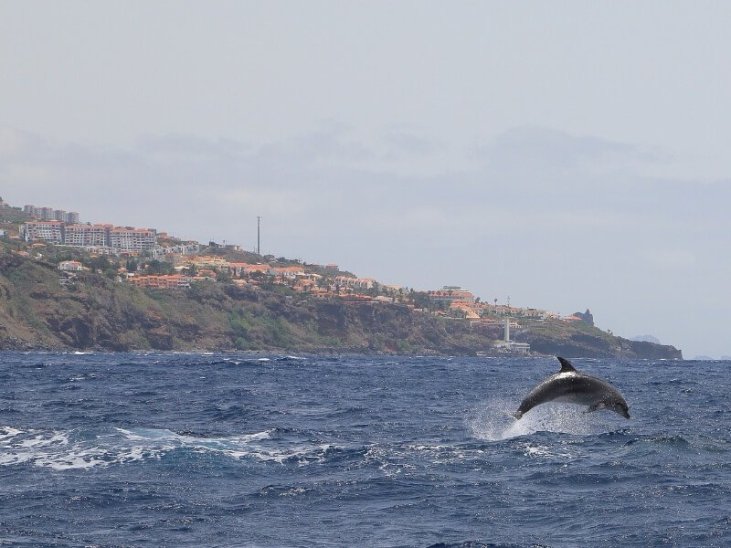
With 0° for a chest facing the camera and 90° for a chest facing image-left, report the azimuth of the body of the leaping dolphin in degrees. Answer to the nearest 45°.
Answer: approximately 270°
